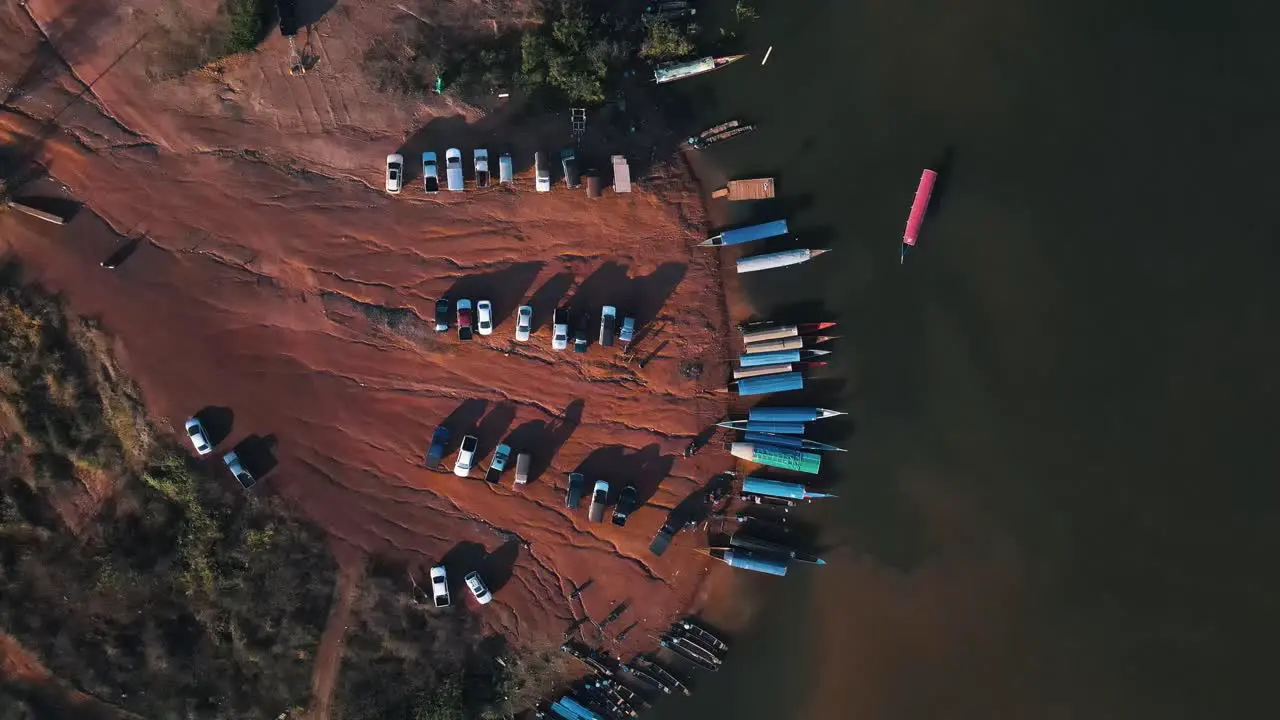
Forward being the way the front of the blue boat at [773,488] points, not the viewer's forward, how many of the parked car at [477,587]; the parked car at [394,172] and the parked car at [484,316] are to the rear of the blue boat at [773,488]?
3

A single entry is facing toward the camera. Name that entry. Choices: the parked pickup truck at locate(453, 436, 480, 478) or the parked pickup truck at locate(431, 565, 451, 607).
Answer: the parked pickup truck at locate(453, 436, 480, 478)

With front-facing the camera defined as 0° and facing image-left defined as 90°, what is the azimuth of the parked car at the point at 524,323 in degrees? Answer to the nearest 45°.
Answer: approximately 0°

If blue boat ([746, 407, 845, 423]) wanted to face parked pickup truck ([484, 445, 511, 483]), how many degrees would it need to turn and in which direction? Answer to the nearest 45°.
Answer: approximately 180°

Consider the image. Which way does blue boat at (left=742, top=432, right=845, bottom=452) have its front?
to the viewer's right
